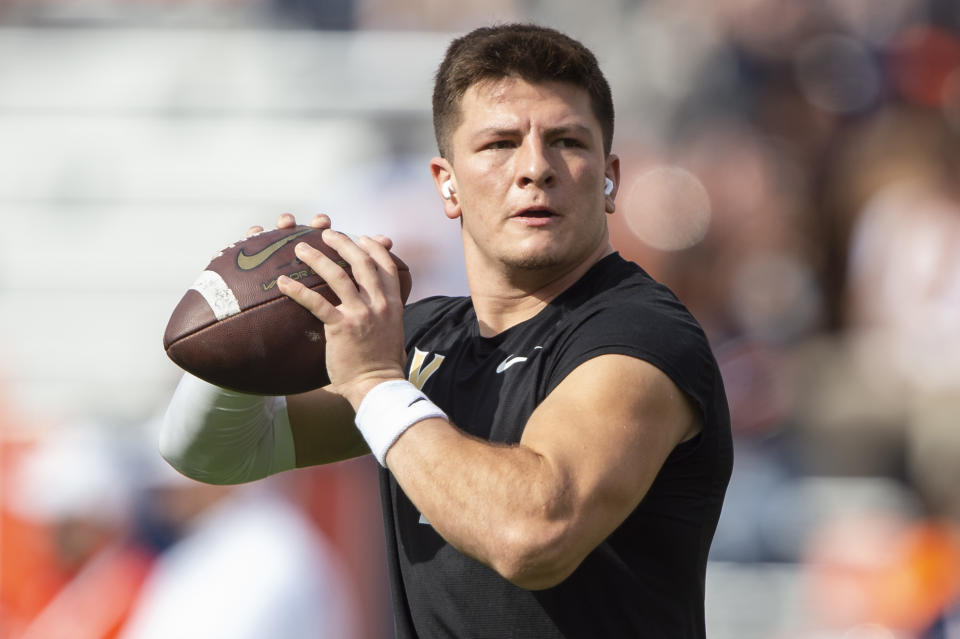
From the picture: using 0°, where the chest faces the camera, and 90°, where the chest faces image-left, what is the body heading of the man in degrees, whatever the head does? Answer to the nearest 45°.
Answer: approximately 45°
